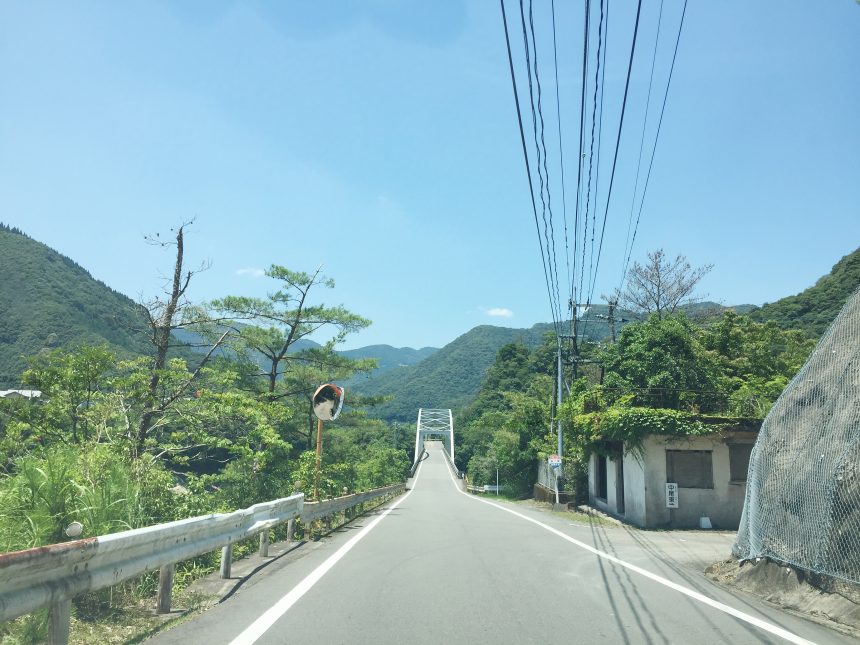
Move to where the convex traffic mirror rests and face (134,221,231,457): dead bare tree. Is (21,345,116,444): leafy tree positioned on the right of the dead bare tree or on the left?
left

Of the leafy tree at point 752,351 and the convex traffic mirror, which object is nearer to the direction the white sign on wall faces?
the convex traffic mirror

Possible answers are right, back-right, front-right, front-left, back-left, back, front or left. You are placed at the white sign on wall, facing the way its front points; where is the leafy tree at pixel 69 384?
front-right

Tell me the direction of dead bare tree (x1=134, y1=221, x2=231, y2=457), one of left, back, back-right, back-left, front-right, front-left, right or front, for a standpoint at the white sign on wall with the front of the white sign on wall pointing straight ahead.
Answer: front-right

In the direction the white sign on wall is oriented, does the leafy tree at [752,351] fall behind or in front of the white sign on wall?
behind

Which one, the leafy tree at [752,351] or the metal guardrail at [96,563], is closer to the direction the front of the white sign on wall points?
the metal guardrail

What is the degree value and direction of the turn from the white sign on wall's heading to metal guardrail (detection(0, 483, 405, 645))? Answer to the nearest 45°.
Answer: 0° — it already faces it
